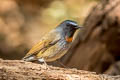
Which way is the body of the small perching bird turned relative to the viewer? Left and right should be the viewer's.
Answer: facing to the right of the viewer
